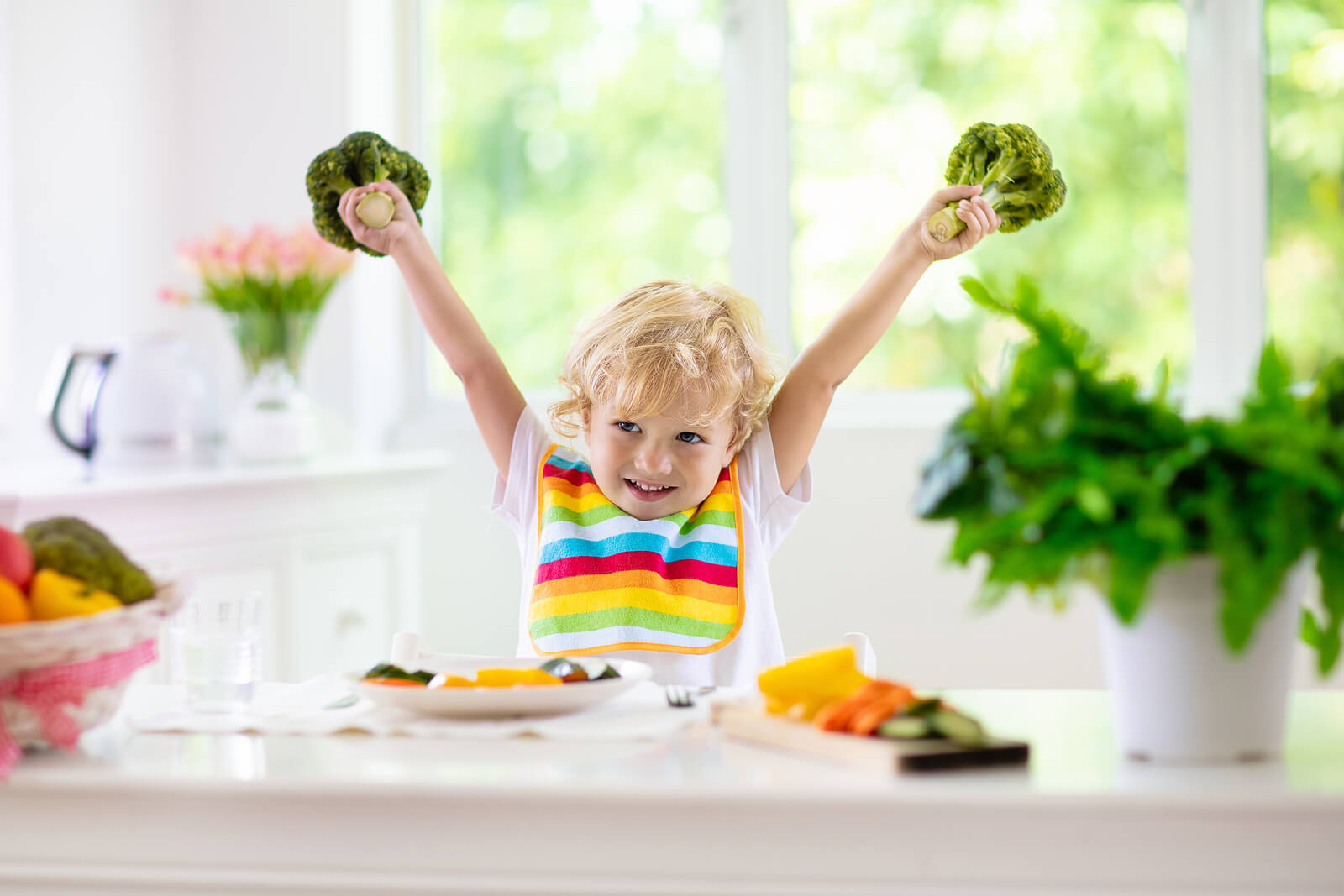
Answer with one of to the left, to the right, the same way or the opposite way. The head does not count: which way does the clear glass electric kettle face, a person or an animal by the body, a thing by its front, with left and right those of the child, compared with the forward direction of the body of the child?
to the left

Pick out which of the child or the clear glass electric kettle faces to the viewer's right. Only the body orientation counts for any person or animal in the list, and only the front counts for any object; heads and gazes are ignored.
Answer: the clear glass electric kettle

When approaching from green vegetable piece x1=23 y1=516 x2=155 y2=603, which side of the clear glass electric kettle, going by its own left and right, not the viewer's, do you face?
right

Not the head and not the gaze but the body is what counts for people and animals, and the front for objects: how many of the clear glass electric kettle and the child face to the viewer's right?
1

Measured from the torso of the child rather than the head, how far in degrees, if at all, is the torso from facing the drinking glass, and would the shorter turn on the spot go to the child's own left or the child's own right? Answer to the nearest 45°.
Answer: approximately 45° to the child's own right

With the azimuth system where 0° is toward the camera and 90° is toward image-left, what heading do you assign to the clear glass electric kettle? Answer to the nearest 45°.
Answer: approximately 270°

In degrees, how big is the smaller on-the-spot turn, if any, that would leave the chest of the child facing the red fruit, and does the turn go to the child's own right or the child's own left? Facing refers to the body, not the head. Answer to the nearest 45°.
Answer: approximately 45° to the child's own right
